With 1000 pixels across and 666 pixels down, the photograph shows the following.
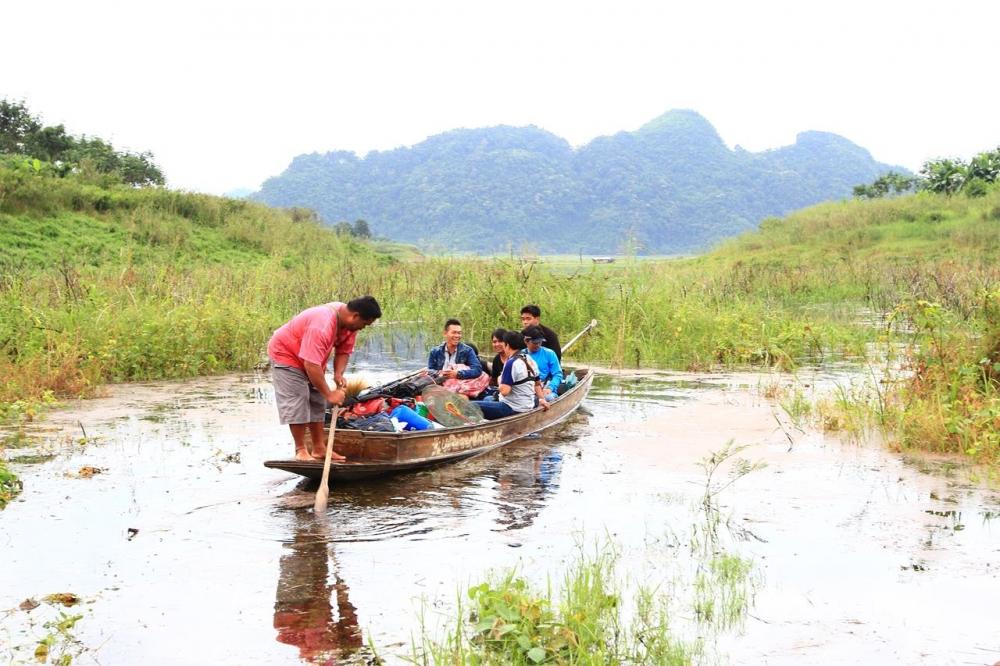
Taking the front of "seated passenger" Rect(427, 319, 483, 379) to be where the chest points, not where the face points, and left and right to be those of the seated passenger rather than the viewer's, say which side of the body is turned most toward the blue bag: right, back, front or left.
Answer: front

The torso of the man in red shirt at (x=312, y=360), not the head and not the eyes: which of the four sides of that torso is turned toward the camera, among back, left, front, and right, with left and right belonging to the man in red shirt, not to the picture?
right

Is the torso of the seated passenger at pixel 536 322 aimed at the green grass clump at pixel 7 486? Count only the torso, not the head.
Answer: yes

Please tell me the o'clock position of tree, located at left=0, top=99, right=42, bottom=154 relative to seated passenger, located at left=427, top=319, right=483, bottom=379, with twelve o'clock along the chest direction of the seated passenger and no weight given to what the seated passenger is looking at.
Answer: The tree is roughly at 5 o'clock from the seated passenger.

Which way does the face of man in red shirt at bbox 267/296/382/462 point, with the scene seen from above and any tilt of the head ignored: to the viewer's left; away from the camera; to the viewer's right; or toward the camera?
to the viewer's right

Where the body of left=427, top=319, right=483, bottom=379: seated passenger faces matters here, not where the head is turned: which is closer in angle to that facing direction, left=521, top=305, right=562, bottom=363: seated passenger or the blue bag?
the blue bag

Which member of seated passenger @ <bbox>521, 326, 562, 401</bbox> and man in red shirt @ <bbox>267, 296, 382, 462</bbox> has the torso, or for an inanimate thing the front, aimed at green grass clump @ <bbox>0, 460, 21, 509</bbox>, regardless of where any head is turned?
the seated passenger

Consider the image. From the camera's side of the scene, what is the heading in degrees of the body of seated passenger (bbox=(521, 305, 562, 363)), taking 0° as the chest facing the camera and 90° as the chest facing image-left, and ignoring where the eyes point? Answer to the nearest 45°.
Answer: approximately 45°

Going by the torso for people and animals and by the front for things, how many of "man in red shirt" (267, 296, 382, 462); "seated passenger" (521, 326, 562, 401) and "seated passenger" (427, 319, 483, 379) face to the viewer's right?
1

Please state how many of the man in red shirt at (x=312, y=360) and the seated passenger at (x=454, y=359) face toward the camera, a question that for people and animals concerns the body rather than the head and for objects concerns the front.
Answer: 1

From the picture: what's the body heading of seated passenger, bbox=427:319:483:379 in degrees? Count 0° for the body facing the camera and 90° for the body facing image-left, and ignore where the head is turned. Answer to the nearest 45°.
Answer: approximately 0°

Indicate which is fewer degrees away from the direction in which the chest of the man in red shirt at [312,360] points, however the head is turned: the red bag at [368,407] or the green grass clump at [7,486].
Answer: the red bag
